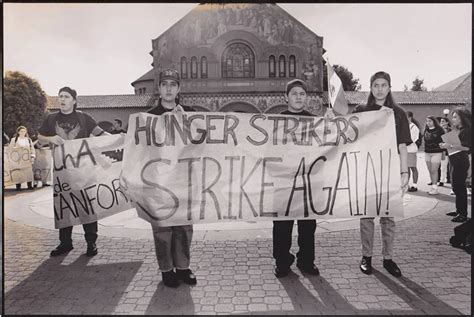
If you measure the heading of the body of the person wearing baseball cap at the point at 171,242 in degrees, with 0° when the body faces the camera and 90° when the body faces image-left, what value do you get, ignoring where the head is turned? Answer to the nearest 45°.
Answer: approximately 0°

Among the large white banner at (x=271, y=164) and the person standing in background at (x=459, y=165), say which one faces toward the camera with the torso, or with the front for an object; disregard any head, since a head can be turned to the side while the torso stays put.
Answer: the large white banner

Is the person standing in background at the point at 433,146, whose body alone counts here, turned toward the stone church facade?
no

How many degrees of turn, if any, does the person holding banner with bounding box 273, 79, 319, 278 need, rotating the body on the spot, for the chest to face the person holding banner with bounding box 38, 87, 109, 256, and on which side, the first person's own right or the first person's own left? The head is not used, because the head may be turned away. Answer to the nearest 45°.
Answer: approximately 90° to the first person's own right

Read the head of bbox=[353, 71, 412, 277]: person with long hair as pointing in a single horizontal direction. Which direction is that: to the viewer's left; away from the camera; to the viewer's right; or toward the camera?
toward the camera

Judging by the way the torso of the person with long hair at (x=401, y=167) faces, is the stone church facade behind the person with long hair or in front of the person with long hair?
behind

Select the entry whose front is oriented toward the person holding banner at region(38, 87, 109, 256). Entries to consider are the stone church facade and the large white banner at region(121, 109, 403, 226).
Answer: the stone church facade

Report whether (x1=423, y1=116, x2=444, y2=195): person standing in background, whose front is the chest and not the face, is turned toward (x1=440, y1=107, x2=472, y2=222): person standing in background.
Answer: no

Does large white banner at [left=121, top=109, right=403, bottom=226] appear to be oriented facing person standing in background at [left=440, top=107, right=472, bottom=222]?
no

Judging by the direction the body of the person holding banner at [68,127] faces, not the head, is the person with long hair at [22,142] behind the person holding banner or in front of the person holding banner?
behind

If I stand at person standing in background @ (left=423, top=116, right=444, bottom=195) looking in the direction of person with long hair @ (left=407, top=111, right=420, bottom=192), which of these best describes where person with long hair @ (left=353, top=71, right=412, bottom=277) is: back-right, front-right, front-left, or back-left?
front-left

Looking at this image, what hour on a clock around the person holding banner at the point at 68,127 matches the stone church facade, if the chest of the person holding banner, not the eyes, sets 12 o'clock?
The stone church facade is roughly at 7 o'clock from the person holding banner.

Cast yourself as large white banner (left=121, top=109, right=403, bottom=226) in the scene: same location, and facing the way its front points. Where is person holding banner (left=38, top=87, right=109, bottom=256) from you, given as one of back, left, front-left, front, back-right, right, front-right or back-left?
right

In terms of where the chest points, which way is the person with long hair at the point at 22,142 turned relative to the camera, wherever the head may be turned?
toward the camera

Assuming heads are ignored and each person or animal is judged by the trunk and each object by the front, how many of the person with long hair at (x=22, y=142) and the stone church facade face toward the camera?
2
